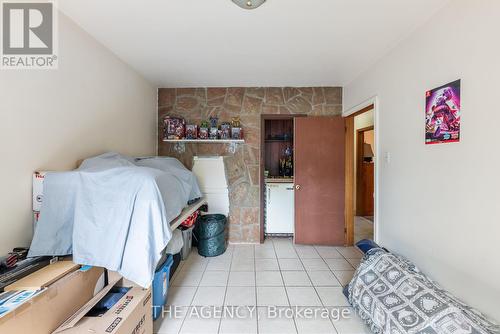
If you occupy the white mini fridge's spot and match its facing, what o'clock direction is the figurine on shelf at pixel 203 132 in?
The figurine on shelf is roughly at 2 o'clock from the white mini fridge.

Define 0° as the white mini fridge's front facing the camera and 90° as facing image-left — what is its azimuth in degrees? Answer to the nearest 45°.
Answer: approximately 0°

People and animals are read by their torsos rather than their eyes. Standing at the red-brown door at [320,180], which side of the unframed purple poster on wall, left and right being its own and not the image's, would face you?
right

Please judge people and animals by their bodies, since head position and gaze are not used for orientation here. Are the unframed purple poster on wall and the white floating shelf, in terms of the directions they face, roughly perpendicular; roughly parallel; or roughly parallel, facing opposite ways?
roughly perpendicular

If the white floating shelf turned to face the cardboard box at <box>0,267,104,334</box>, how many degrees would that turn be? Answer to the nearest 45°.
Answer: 0° — it already faces it

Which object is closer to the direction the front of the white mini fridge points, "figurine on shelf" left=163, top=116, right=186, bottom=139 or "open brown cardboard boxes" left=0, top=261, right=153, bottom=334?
the open brown cardboard boxes

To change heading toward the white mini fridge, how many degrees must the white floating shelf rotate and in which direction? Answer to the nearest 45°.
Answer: approximately 90° to its left

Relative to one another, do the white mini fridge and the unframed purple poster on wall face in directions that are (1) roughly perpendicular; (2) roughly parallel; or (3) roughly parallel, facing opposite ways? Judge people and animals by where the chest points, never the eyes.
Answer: roughly perpendicular
